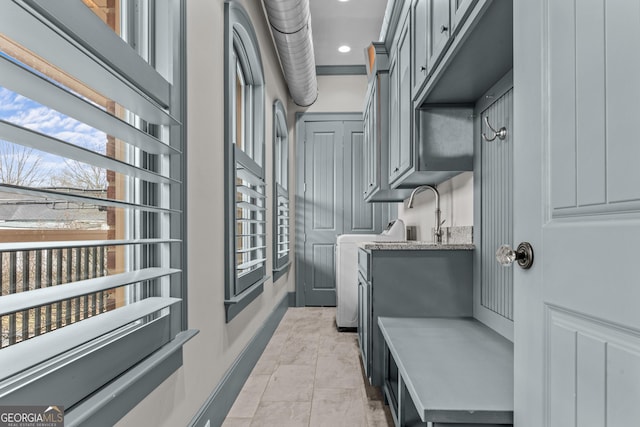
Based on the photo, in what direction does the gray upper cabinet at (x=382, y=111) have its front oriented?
to the viewer's left

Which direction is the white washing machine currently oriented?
to the viewer's left

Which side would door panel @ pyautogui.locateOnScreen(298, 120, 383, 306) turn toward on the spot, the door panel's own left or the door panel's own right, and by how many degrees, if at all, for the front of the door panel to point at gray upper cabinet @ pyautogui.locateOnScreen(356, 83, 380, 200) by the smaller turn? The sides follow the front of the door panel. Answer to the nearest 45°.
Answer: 0° — it already faces it

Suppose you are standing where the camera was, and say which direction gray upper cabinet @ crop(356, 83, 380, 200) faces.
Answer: facing to the left of the viewer
